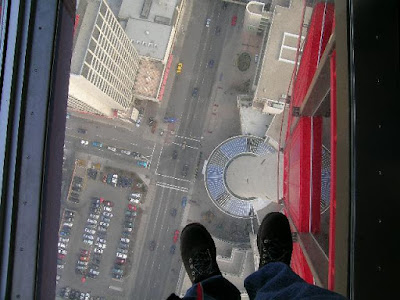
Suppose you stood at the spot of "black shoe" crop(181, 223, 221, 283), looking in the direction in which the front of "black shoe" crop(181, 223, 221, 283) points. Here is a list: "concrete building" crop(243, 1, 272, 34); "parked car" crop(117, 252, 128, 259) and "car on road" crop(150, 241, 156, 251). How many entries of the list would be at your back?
0

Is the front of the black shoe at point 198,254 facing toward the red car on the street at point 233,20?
yes

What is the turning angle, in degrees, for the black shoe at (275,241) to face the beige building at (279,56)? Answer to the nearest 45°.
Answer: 0° — it already faces it

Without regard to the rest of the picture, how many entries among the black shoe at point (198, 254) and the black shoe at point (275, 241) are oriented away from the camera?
2

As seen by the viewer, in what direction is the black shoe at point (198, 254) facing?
away from the camera

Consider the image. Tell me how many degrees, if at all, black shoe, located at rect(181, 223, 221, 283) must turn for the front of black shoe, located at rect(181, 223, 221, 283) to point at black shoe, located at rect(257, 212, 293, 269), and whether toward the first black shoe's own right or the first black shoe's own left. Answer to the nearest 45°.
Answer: approximately 90° to the first black shoe's own right

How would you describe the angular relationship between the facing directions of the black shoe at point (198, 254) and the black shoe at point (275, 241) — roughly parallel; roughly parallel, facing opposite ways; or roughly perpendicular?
roughly parallel

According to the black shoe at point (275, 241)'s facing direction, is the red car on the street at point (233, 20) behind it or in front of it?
in front

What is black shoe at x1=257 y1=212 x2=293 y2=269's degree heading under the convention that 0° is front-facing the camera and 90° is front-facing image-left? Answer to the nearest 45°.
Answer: approximately 180°

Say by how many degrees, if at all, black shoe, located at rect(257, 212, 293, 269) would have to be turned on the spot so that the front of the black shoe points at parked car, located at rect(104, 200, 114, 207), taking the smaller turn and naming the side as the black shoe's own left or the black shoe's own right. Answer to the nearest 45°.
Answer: approximately 45° to the black shoe's own left

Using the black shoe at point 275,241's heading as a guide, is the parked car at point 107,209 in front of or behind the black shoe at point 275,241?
in front
